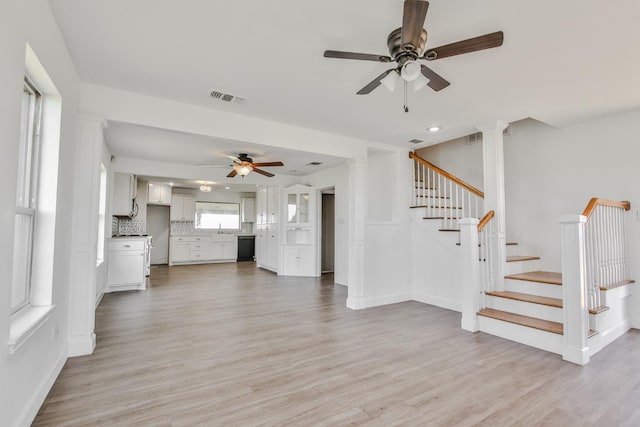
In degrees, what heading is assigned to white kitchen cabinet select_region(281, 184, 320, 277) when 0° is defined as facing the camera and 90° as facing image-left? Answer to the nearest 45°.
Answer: approximately 0°

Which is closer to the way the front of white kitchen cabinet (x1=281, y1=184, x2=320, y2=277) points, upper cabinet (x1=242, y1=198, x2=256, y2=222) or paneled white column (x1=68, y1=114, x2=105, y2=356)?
the paneled white column

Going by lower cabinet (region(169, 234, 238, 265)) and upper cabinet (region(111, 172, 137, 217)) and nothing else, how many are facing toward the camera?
1

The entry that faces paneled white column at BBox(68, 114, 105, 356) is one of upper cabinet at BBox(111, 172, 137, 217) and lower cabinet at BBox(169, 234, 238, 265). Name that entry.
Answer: the lower cabinet

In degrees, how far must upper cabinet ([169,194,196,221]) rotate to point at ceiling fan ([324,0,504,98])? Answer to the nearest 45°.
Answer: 0° — it already faces it

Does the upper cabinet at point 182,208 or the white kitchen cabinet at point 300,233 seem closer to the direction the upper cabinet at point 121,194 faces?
the white kitchen cabinet

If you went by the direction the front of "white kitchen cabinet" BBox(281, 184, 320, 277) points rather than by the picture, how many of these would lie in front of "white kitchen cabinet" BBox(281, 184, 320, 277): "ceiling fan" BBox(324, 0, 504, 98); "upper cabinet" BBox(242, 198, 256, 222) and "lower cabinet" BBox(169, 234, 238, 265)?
1

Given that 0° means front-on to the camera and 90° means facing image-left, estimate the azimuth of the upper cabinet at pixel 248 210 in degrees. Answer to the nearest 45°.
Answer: approximately 0°

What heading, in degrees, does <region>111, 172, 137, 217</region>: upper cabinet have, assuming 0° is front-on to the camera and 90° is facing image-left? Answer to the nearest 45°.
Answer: approximately 270°

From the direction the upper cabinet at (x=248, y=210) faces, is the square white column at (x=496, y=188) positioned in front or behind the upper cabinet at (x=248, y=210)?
in front
